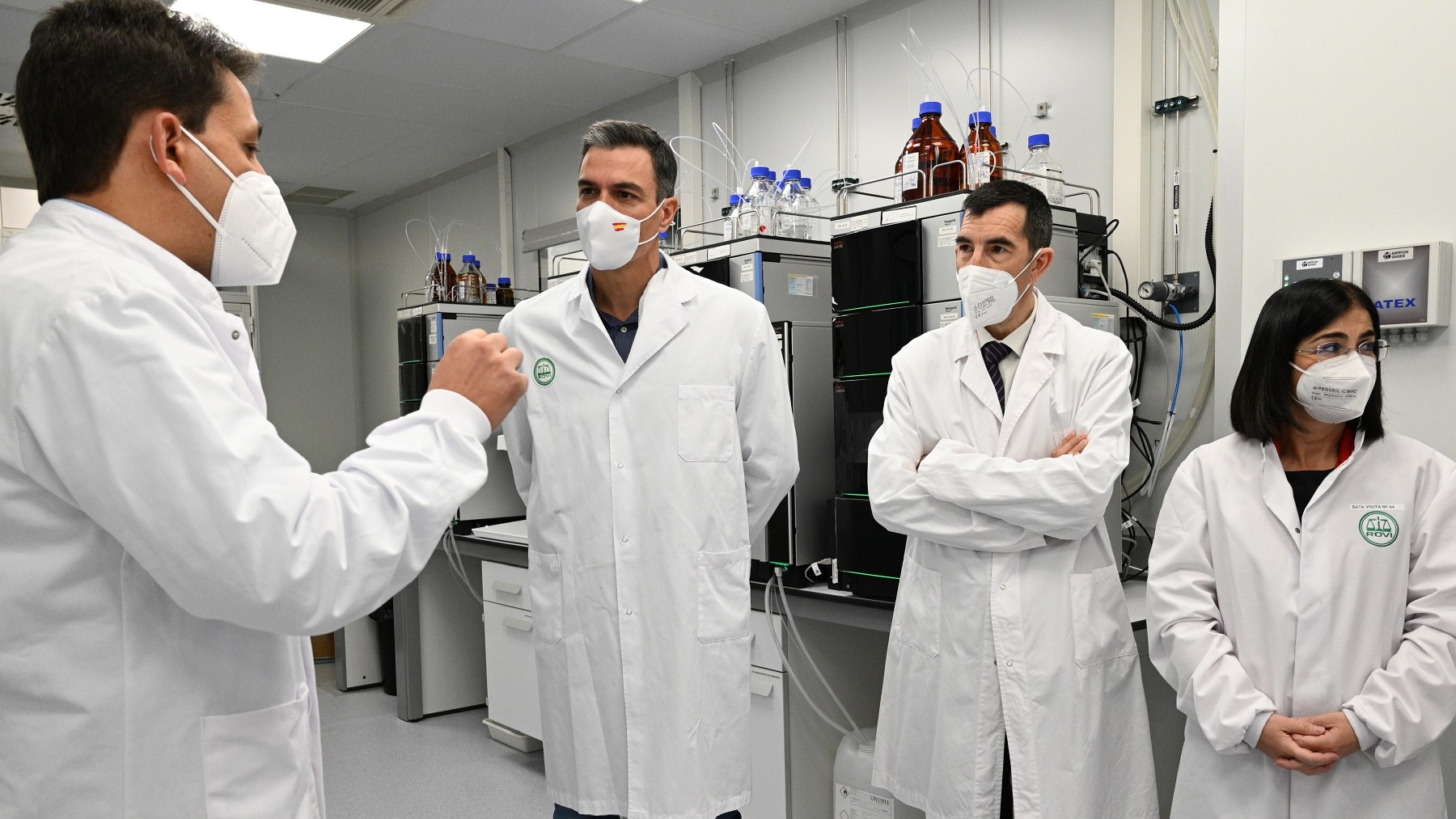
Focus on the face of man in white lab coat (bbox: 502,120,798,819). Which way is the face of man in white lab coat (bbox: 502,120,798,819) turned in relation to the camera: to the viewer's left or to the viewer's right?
to the viewer's left

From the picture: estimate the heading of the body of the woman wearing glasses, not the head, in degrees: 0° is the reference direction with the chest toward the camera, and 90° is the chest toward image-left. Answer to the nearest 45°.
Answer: approximately 0°

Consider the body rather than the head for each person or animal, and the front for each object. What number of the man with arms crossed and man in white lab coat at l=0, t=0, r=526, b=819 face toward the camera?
1

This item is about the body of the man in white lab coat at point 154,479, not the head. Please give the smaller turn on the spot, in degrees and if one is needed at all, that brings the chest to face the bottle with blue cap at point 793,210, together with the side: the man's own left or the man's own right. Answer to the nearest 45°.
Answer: approximately 45° to the man's own left

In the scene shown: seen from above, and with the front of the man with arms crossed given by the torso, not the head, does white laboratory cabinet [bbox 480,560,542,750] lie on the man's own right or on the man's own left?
on the man's own right

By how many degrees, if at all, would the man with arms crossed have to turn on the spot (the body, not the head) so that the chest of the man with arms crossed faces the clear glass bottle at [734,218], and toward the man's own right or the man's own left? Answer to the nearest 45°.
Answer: approximately 135° to the man's own right

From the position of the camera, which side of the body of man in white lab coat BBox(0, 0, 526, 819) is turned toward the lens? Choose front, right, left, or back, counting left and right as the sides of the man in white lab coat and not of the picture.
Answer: right
